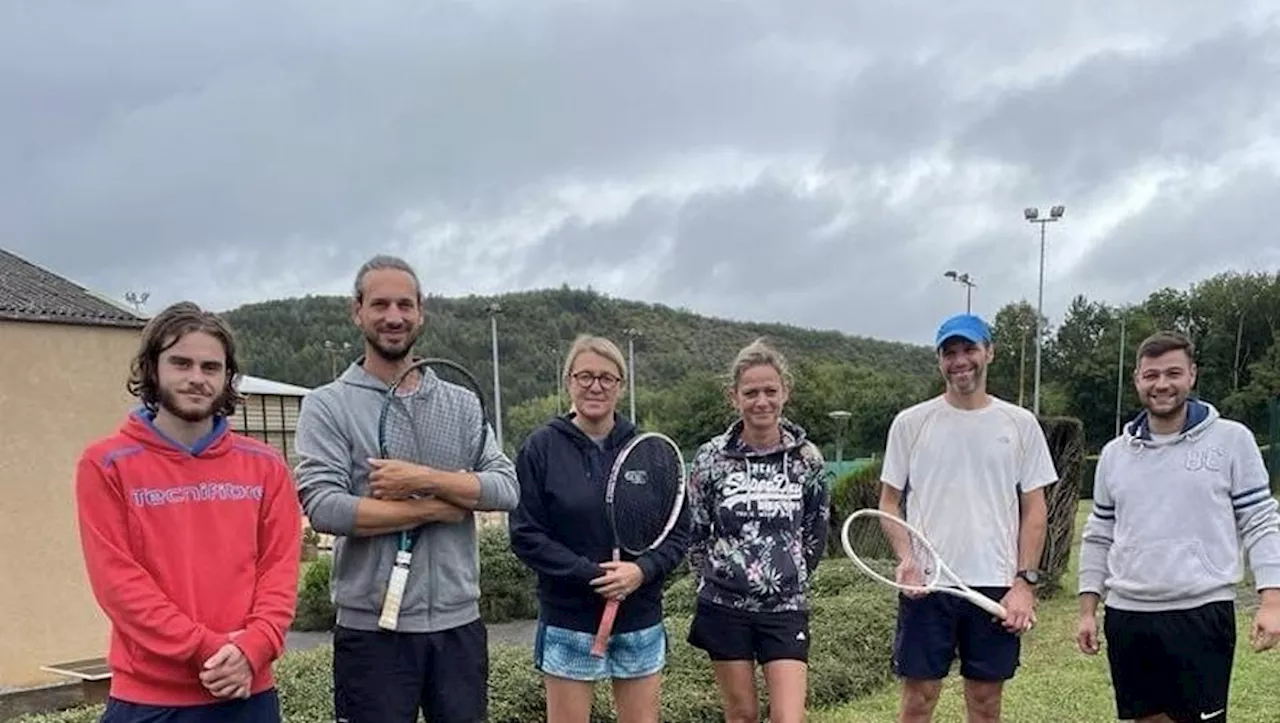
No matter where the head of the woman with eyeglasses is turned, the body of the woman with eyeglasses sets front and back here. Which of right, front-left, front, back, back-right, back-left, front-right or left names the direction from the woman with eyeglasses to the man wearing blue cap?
left

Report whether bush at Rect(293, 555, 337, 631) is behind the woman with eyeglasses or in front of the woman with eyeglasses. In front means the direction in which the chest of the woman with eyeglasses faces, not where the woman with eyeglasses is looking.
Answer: behind

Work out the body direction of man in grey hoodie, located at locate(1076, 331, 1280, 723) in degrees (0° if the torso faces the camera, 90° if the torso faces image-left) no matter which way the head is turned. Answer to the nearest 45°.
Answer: approximately 0°

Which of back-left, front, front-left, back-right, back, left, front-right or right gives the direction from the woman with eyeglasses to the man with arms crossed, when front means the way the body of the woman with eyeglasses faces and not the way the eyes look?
front-right

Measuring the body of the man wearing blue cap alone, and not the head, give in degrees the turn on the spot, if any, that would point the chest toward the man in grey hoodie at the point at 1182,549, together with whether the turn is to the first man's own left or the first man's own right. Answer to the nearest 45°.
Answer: approximately 90° to the first man's own left

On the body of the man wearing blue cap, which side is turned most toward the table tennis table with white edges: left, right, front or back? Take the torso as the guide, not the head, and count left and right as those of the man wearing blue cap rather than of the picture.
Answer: right

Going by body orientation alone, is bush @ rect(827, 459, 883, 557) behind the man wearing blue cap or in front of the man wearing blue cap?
behind

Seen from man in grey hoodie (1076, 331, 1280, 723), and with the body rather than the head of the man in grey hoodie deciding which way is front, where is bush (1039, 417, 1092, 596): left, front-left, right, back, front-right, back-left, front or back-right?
back
